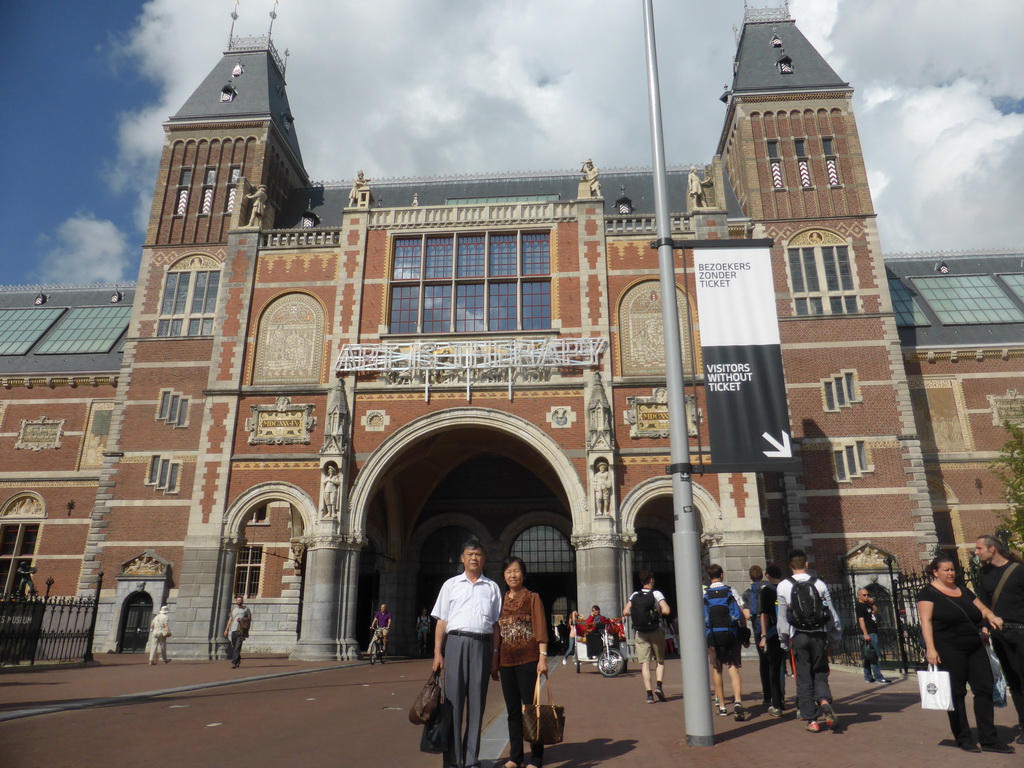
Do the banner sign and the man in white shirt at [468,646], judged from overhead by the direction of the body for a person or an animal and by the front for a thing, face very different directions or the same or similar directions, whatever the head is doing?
same or similar directions

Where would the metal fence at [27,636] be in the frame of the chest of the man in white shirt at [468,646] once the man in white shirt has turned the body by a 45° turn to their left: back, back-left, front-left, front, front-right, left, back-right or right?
back

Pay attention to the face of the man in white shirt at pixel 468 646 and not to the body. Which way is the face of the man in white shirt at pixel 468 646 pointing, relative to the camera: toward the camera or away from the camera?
toward the camera

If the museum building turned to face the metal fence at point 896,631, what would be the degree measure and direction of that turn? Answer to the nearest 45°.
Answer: approximately 45° to its left

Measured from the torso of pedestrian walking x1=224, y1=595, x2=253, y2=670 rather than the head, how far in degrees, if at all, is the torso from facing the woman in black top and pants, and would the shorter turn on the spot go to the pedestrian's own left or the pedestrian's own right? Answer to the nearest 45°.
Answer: approximately 45° to the pedestrian's own left

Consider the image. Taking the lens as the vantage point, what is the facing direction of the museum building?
facing the viewer

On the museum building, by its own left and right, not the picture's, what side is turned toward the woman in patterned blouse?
front

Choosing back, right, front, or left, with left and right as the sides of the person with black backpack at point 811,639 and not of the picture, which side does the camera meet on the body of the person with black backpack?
back

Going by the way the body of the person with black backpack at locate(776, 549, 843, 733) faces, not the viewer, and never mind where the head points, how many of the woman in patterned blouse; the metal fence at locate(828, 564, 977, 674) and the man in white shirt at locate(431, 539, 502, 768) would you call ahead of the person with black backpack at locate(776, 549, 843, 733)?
1

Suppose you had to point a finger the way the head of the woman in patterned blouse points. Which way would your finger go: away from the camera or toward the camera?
toward the camera

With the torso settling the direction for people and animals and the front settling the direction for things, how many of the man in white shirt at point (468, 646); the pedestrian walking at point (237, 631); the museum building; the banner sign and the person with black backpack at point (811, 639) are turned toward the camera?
4

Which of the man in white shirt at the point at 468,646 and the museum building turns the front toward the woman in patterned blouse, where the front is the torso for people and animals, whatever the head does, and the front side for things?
the museum building

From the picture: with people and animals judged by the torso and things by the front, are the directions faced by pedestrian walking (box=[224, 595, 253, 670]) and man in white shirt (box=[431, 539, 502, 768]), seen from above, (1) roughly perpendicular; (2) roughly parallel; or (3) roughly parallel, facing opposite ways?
roughly parallel

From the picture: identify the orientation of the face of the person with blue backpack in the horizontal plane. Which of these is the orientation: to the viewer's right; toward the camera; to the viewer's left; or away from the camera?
away from the camera

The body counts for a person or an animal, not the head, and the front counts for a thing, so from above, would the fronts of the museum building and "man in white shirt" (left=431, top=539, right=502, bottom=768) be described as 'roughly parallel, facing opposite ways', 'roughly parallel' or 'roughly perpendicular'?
roughly parallel

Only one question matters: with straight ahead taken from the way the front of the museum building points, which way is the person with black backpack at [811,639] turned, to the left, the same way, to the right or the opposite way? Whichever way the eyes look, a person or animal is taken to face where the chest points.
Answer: the opposite way

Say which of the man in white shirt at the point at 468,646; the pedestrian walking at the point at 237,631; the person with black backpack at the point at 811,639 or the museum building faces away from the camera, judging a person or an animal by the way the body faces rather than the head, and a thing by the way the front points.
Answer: the person with black backpack

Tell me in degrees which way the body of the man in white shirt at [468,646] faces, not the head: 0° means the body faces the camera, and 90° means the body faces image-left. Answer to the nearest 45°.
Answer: approximately 0°

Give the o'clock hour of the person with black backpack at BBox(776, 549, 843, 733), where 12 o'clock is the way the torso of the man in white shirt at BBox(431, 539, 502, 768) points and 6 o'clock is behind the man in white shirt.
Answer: The person with black backpack is roughly at 8 o'clock from the man in white shirt.

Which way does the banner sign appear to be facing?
toward the camera
